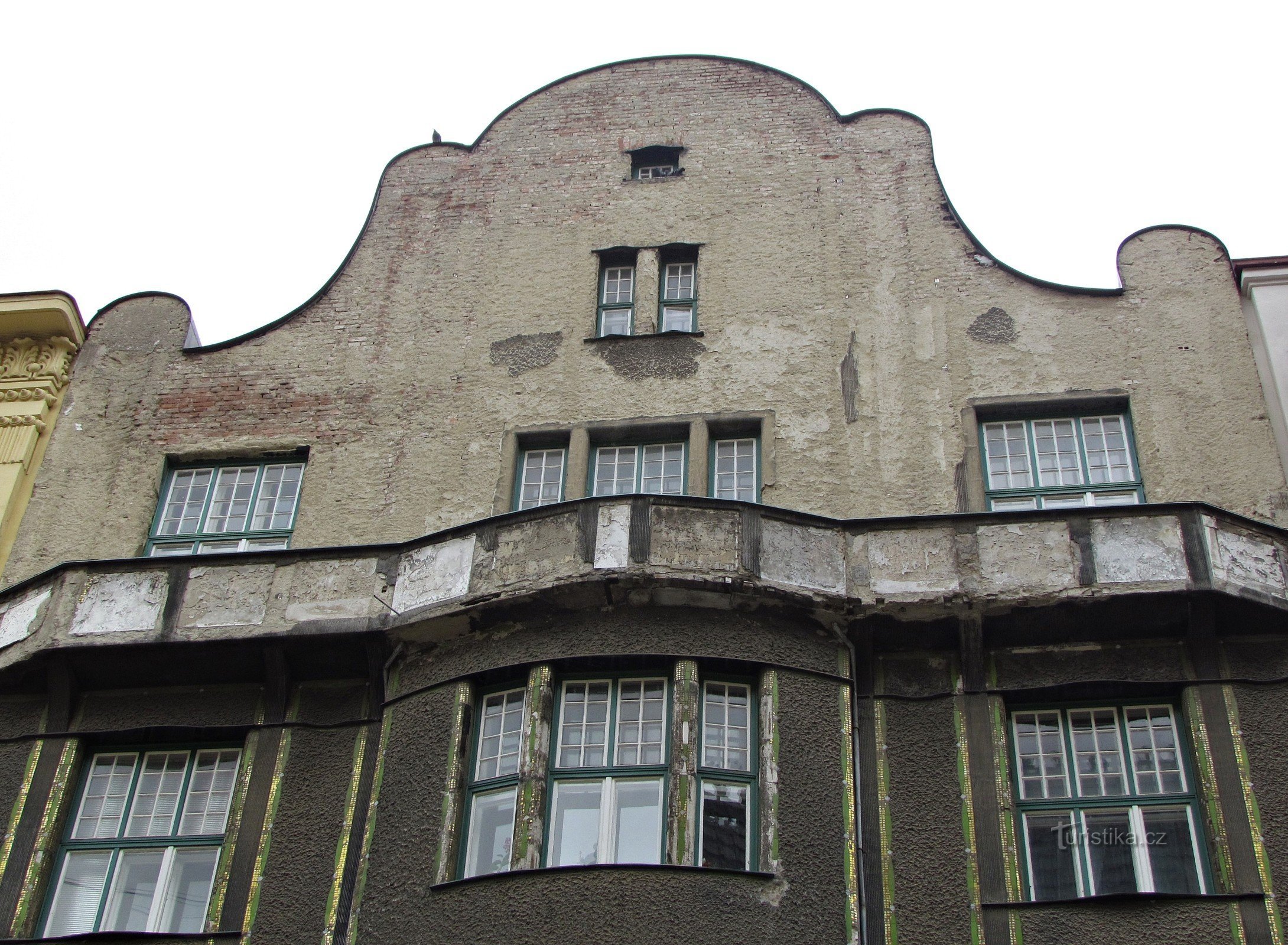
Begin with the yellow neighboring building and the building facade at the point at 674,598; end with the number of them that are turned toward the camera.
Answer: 2

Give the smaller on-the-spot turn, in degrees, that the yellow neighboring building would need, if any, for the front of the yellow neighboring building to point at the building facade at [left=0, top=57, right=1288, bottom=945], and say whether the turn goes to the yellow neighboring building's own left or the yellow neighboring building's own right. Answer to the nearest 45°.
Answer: approximately 45° to the yellow neighboring building's own left

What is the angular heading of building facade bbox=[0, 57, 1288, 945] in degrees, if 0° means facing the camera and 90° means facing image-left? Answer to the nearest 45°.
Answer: approximately 0°

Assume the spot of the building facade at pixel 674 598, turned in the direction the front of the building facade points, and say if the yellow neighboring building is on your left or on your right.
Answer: on your right
